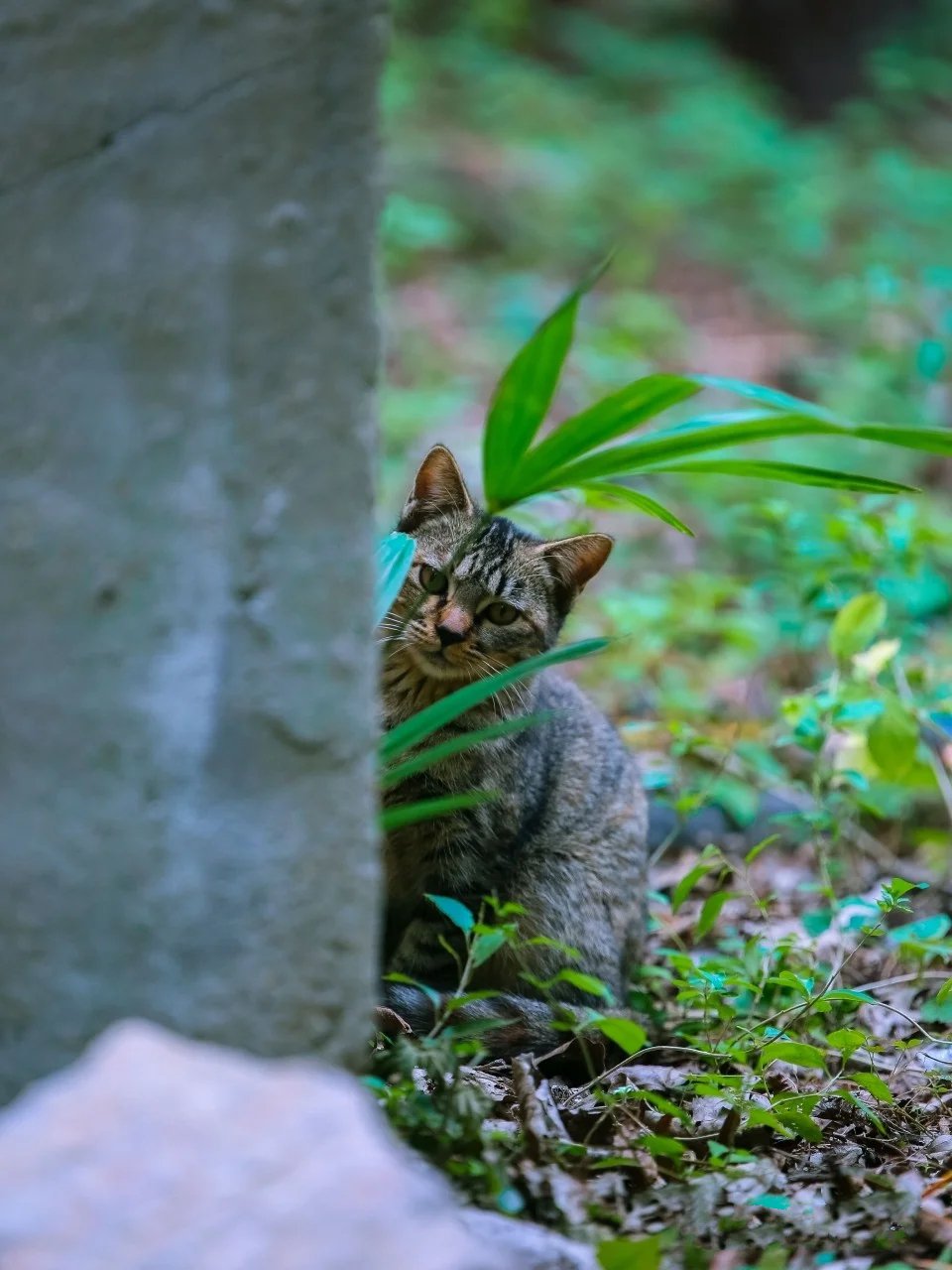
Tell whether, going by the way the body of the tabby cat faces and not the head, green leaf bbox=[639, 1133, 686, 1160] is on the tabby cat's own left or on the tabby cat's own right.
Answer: on the tabby cat's own left

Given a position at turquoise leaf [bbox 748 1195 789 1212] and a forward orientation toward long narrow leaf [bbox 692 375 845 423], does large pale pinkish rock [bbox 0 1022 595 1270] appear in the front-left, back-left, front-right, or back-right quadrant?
back-left

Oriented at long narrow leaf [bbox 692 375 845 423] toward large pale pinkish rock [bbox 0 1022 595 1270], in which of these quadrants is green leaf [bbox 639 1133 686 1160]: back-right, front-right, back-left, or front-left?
front-left

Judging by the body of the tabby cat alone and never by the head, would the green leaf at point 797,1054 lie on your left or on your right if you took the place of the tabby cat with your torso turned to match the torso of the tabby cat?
on your left

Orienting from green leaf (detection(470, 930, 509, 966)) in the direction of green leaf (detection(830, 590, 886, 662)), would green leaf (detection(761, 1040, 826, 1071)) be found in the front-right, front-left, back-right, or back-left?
front-right

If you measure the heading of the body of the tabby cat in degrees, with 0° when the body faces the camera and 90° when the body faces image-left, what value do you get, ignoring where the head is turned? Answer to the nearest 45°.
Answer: approximately 45°
